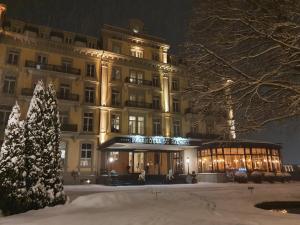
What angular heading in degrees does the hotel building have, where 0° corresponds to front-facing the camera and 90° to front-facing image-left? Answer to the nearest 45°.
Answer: approximately 315°

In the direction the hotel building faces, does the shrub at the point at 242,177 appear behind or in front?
in front

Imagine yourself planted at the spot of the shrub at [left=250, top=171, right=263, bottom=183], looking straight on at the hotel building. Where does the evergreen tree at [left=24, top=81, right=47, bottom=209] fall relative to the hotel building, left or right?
left

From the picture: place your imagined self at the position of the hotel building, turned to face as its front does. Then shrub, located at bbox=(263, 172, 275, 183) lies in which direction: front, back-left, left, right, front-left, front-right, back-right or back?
front-left

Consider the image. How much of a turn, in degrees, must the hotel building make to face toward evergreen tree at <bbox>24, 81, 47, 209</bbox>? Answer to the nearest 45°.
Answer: approximately 45° to its right

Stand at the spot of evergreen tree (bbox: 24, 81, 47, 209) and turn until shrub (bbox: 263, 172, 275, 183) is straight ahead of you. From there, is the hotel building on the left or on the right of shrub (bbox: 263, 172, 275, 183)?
left

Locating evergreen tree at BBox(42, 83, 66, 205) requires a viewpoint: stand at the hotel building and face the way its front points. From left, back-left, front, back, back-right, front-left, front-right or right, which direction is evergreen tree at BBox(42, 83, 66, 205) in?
front-right

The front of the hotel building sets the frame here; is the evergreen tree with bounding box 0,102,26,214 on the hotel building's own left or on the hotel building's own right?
on the hotel building's own right
